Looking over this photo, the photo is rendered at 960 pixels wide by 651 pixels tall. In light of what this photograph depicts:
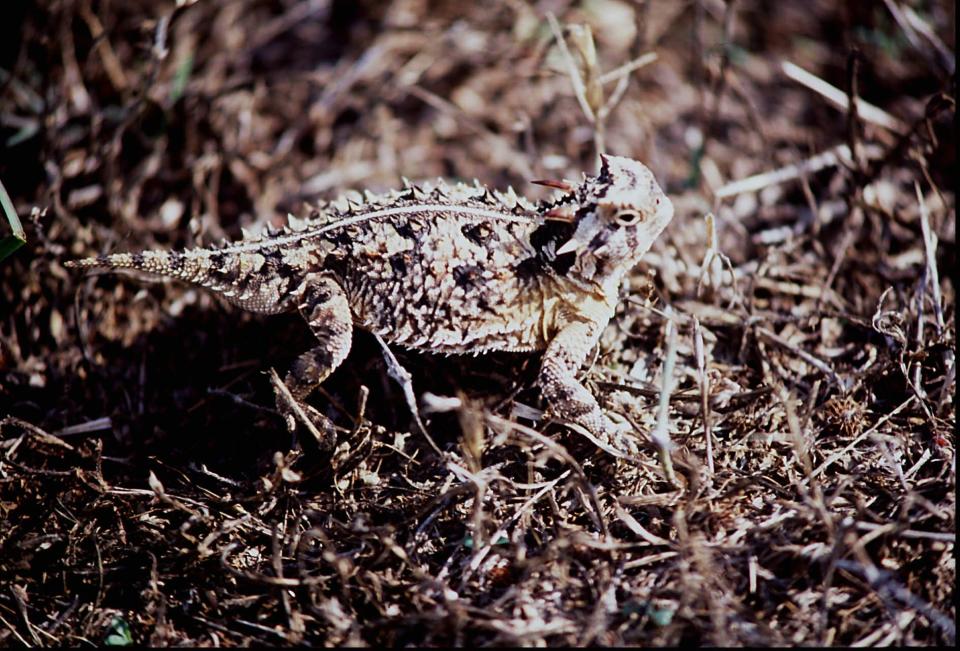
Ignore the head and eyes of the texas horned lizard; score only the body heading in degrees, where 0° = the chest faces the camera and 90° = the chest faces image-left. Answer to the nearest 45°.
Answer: approximately 270°

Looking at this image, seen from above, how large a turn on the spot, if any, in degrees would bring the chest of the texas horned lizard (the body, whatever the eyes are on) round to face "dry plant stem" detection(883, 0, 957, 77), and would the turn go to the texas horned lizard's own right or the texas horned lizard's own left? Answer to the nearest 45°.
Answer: approximately 45° to the texas horned lizard's own left

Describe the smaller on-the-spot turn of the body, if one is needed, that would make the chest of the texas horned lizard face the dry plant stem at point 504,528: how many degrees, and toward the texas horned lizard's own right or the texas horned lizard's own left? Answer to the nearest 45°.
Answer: approximately 90° to the texas horned lizard's own right

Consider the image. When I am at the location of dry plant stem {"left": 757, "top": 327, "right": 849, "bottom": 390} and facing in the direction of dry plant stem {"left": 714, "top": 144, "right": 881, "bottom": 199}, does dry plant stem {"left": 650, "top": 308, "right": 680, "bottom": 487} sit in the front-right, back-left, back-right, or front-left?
back-left
